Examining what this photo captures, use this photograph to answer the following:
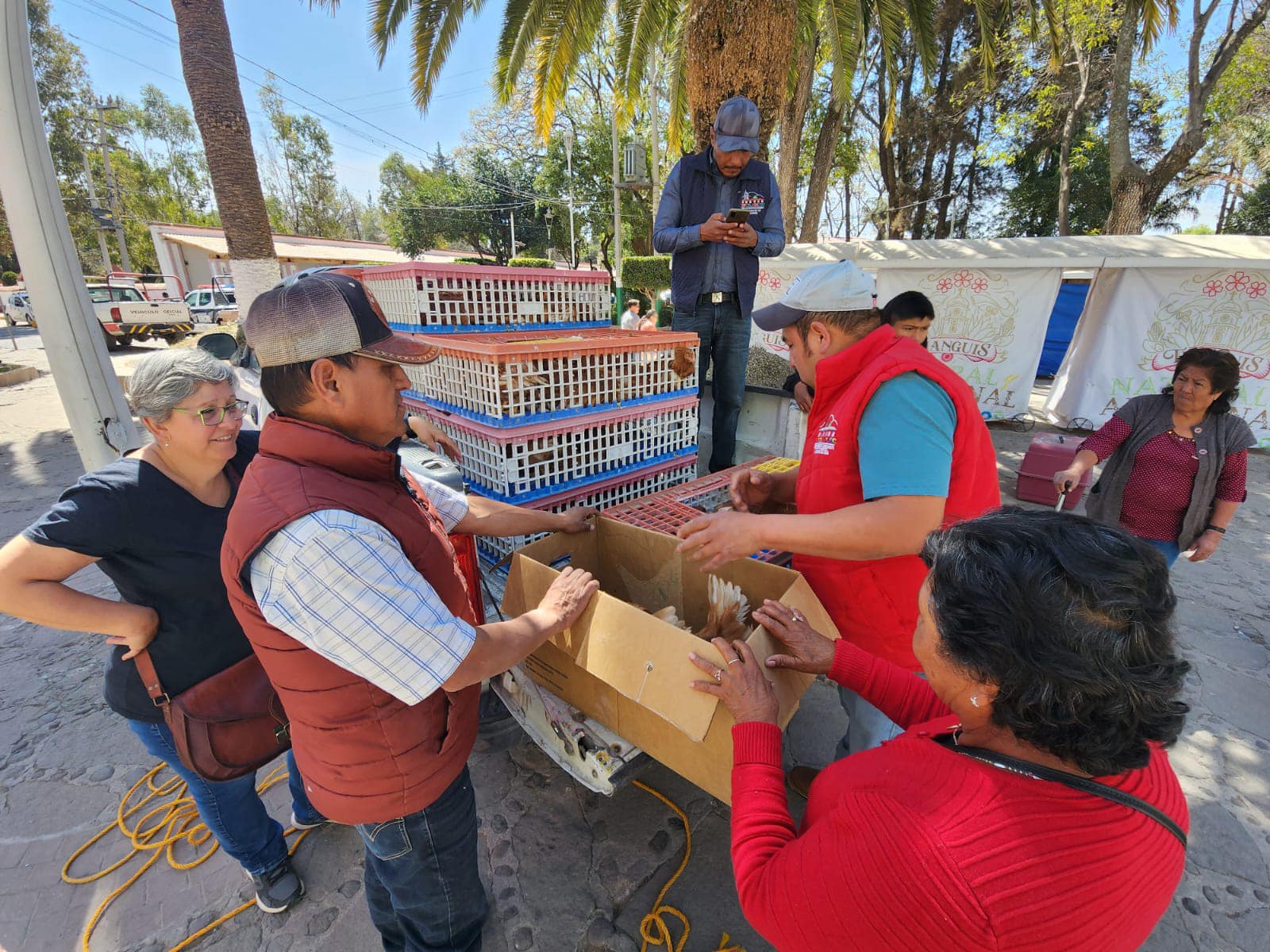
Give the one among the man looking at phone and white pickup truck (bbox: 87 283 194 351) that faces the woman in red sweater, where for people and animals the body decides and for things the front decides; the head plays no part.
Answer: the man looking at phone

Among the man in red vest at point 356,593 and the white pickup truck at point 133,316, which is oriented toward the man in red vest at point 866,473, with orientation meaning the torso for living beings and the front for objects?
the man in red vest at point 356,593

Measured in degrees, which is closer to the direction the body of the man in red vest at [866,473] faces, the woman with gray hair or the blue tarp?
the woman with gray hair

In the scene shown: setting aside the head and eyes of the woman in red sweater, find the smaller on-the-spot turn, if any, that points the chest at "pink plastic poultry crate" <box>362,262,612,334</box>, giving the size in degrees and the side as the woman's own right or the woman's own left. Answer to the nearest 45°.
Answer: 0° — they already face it

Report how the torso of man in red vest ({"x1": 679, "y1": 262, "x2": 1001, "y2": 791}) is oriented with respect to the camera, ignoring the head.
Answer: to the viewer's left

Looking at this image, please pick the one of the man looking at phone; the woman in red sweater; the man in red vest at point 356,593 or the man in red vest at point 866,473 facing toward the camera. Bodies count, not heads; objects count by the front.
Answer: the man looking at phone

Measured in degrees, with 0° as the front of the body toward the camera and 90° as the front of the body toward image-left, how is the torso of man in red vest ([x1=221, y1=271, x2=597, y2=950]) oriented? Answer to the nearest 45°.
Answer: approximately 270°

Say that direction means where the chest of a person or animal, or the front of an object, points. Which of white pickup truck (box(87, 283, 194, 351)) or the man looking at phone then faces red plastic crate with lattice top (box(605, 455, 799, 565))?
the man looking at phone

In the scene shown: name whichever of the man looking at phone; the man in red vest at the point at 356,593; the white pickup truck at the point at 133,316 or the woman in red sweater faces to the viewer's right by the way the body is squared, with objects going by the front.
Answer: the man in red vest

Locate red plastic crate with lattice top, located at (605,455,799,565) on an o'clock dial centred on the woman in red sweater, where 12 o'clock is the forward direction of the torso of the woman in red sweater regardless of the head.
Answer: The red plastic crate with lattice top is roughly at 12 o'clock from the woman in red sweater.

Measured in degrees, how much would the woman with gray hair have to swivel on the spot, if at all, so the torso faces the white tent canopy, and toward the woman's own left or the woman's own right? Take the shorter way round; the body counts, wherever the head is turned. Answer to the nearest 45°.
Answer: approximately 45° to the woman's own left

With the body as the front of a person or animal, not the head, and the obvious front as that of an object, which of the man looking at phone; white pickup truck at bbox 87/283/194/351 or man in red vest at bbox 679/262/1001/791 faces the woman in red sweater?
the man looking at phone

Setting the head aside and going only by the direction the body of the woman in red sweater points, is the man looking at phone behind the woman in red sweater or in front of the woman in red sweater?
in front

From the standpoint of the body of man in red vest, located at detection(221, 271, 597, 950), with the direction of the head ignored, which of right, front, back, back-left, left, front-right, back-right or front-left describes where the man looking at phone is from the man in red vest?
front-left

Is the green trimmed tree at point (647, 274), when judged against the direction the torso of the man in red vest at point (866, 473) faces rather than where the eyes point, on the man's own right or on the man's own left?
on the man's own right
